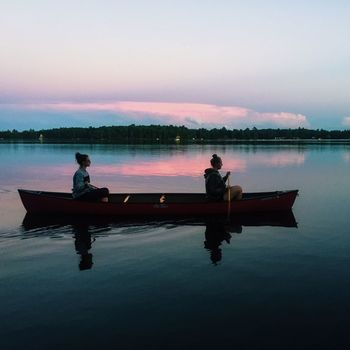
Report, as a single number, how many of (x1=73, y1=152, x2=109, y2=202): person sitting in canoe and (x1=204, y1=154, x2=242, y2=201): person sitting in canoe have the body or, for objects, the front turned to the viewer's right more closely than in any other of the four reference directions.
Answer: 2

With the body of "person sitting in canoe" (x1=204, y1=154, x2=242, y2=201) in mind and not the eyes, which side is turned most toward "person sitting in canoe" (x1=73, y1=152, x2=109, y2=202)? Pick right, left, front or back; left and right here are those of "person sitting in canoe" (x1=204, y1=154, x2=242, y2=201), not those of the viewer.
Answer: back

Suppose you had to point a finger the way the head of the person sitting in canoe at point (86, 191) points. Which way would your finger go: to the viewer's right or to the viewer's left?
to the viewer's right

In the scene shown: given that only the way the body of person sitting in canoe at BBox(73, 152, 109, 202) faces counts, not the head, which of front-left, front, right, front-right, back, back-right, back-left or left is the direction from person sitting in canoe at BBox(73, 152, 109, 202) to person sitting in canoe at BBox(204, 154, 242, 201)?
front

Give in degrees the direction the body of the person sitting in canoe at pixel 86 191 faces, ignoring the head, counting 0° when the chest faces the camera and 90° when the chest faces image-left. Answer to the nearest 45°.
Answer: approximately 270°

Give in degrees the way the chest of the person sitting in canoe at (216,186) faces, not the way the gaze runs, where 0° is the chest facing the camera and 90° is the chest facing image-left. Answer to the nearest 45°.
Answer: approximately 270°
